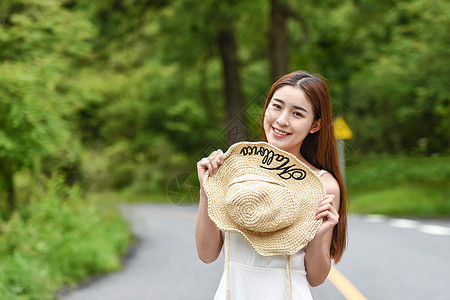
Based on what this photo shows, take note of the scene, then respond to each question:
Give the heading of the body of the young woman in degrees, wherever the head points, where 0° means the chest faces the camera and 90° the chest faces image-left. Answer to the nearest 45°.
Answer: approximately 45°

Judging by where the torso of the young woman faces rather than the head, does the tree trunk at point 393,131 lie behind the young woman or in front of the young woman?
behind

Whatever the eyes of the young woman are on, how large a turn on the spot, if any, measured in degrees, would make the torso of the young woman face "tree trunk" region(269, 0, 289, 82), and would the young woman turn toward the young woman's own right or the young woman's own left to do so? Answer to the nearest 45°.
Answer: approximately 135° to the young woman's own right

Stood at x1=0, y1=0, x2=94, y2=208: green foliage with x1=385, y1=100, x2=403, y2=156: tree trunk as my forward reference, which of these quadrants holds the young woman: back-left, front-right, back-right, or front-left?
back-right

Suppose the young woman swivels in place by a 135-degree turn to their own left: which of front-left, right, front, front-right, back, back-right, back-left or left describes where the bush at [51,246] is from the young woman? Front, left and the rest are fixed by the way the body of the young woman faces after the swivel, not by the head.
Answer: back-left

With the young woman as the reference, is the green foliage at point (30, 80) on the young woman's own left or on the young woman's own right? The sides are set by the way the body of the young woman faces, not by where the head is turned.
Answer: on the young woman's own right

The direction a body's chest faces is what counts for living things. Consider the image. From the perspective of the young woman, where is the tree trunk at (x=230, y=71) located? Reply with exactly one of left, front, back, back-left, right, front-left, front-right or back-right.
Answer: back-right
